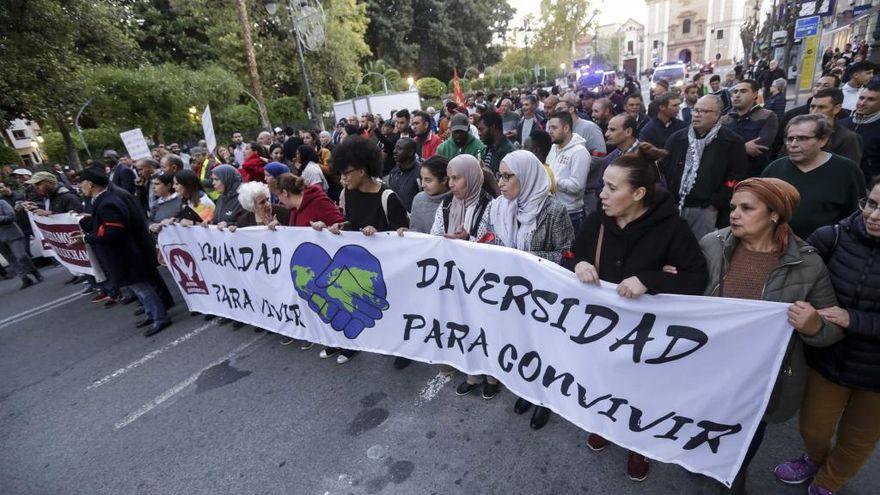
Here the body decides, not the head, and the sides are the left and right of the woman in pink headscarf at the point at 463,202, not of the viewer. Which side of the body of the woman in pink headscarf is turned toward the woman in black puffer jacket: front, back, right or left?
left

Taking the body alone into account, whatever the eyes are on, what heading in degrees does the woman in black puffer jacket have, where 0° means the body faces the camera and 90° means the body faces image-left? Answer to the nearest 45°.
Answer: approximately 45°

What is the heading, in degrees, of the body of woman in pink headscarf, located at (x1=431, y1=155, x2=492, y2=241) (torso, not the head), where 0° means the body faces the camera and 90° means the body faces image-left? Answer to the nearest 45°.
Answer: approximately 45°

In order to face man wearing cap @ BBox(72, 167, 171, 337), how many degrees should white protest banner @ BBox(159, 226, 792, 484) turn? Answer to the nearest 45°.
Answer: approximately 90° to its right

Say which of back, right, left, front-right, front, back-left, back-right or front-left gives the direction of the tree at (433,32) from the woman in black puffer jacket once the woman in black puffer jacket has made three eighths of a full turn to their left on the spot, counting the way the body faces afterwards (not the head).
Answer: back-left

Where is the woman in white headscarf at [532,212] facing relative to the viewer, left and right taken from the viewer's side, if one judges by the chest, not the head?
facing the viewer and to the left of the viewer

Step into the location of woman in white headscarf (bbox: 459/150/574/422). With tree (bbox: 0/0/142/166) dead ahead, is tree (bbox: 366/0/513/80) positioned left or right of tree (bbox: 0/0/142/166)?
right

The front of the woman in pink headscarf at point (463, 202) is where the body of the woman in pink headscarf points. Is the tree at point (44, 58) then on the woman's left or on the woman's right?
on the woman's right
